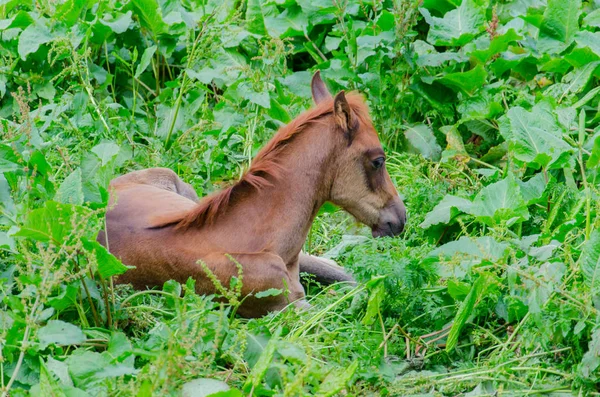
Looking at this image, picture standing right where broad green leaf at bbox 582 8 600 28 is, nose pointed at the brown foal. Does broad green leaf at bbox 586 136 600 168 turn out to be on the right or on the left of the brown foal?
left

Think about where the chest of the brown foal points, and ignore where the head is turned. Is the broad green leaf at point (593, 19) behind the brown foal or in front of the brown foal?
in front

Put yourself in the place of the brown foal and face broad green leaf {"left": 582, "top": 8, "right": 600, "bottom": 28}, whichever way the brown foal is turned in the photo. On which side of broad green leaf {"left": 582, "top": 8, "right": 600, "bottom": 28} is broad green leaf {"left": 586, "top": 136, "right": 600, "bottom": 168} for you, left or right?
right

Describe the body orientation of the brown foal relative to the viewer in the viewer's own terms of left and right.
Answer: facing to the right of the viewer

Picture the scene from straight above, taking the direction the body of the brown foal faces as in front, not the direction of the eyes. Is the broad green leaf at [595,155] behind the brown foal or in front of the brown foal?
in front
